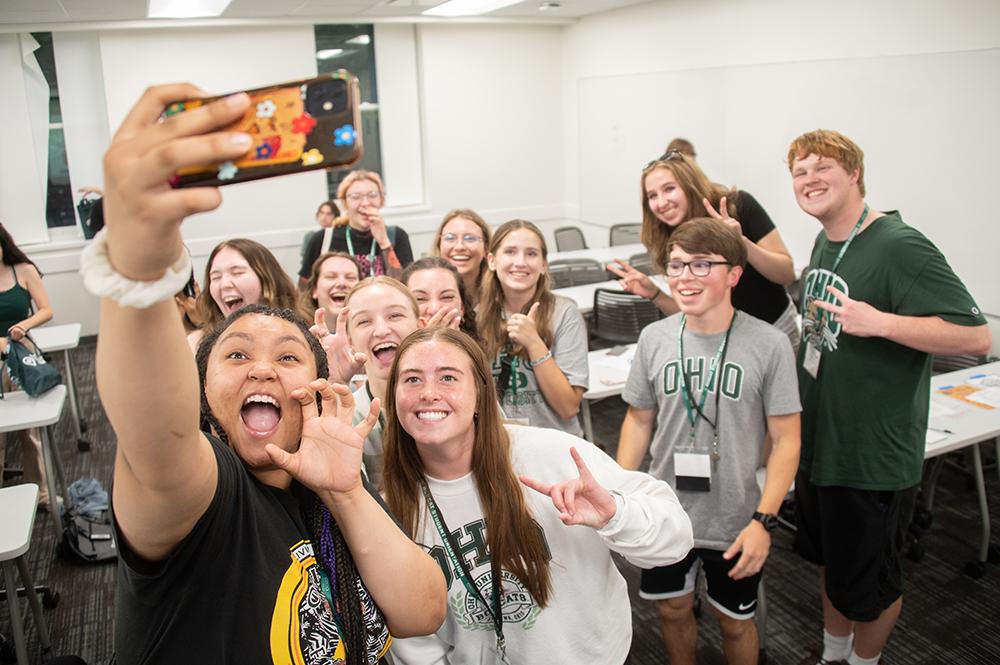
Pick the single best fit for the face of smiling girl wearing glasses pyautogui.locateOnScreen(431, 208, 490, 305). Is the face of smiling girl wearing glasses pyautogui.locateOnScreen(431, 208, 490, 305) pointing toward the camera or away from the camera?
toward the camera

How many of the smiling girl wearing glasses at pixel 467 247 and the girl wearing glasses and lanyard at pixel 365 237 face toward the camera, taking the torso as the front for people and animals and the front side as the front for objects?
2

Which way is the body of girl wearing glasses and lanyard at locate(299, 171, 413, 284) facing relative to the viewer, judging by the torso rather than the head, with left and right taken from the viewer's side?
facing the viewer

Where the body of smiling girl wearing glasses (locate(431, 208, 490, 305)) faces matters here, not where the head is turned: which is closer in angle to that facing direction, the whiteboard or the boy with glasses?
the boy with glasses

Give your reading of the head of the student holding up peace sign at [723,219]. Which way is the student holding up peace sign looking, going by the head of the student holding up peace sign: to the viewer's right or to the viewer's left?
to the viewer's left

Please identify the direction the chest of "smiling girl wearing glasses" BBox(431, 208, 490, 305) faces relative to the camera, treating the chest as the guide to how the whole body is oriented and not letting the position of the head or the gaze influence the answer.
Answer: toward the camera

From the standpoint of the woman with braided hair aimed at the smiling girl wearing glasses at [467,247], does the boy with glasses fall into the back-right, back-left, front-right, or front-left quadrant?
front-right

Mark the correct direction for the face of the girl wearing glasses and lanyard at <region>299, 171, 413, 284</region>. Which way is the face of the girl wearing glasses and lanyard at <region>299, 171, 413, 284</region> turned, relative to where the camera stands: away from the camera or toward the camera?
toward the camera

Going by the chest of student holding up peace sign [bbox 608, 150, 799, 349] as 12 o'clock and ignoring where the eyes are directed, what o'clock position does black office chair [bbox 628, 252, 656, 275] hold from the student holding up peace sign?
The black office chair is roughly at 4 o'clock from the student holding up peace sign.

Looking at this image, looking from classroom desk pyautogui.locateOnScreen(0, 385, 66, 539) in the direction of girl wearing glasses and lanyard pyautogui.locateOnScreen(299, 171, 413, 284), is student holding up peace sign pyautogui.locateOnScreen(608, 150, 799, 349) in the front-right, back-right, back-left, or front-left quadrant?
front-right

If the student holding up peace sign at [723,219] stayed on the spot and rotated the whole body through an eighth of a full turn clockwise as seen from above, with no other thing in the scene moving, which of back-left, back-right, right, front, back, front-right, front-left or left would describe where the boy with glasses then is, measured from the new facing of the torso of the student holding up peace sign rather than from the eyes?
left
